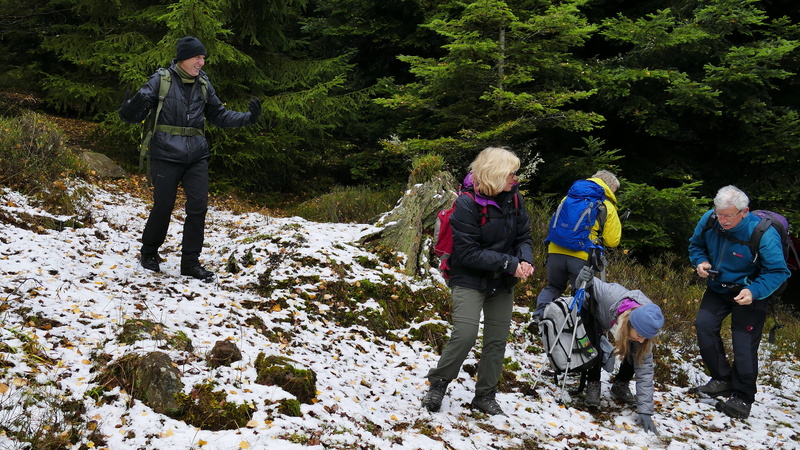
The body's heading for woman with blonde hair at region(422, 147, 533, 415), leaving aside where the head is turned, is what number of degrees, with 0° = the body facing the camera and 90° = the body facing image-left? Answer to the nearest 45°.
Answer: approximately 315°

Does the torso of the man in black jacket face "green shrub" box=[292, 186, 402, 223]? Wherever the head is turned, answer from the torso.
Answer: no

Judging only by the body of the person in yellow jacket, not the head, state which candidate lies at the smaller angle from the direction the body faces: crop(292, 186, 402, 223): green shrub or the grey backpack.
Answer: the green shrub

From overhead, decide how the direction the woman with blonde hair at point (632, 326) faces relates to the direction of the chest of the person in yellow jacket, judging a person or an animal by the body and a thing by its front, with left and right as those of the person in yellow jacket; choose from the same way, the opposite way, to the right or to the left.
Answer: to the right

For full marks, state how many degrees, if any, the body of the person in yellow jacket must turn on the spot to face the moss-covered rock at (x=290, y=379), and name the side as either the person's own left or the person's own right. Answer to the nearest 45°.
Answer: approximately 180°

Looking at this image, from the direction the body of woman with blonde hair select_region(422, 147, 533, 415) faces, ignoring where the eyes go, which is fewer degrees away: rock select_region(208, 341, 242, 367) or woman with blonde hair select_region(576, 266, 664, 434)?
the woman with blonde hair

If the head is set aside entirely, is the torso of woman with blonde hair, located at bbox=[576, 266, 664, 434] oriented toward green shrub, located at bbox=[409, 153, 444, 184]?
no

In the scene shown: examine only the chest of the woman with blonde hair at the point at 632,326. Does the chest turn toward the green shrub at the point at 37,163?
no

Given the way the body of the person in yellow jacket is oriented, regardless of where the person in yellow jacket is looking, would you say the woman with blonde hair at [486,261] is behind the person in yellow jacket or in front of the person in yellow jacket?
behind

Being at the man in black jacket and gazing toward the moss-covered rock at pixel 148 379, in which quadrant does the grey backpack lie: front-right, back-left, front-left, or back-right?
front-left

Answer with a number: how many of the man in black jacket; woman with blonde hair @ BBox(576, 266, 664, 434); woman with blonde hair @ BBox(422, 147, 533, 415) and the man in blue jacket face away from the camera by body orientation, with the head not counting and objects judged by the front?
0

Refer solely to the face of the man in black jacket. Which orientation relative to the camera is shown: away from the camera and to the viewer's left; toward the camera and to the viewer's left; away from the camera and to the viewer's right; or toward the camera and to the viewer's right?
toward the camera and to the viewer's right

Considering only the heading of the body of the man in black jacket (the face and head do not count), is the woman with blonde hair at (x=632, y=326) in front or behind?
in front

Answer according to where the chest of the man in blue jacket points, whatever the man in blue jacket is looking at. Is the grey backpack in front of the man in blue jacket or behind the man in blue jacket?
in front

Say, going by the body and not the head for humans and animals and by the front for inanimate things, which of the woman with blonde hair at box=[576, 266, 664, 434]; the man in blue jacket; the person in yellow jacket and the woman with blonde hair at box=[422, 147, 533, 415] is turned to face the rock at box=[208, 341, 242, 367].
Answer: the man in blue jacket

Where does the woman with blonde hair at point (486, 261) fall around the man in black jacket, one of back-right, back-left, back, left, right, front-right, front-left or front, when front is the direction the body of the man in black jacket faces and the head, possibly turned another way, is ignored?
front

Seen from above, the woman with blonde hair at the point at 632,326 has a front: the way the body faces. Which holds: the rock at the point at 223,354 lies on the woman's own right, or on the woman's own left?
on the woman's own right

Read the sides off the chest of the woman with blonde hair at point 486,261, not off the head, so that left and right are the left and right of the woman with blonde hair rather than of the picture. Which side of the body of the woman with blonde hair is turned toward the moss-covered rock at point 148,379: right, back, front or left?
right

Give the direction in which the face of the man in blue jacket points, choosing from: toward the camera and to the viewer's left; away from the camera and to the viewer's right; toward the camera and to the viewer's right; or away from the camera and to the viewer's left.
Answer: toward the camera and to the viewer's left

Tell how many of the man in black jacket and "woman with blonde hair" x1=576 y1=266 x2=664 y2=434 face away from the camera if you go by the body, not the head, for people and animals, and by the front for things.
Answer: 0
